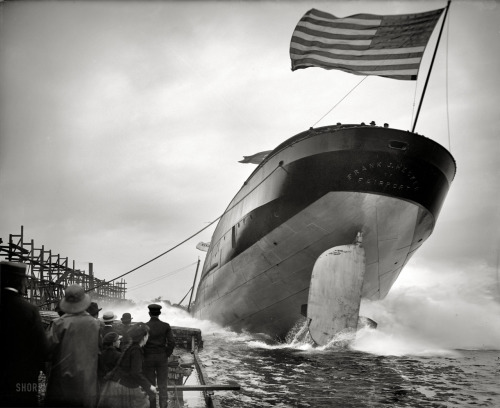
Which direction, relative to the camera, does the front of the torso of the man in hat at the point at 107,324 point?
away from the camera

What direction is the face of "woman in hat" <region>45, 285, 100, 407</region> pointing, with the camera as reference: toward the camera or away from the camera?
away from the camera

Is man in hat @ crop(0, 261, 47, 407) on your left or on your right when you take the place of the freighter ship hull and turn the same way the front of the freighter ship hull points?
on your left

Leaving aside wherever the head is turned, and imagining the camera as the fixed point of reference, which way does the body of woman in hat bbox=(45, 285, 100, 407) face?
away from the camera

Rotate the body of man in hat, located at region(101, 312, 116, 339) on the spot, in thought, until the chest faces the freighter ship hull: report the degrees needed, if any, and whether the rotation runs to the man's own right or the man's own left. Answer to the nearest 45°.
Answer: approximately 45° to the man's own right

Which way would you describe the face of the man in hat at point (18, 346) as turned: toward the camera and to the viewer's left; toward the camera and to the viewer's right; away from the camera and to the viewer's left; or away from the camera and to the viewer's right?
away from the camera and to the viewer's right

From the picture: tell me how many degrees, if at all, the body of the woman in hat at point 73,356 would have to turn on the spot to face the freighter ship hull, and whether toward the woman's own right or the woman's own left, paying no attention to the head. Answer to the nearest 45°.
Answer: approximately 45° to the woman's own right

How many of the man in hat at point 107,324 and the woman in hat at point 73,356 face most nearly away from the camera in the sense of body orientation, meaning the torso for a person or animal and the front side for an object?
2

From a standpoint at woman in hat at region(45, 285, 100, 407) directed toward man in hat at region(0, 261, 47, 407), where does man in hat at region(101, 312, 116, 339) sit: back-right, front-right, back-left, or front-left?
back-right
